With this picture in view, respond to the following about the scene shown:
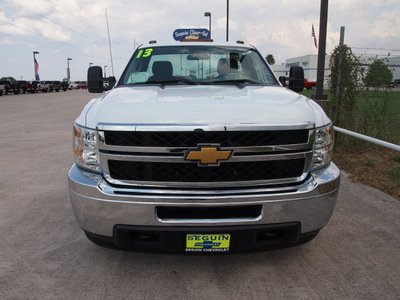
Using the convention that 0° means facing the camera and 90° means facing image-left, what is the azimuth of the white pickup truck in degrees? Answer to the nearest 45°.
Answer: approximately 0°

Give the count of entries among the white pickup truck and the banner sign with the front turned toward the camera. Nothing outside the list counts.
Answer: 2

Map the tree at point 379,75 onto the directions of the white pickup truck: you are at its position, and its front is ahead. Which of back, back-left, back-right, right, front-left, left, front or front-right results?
back-left
